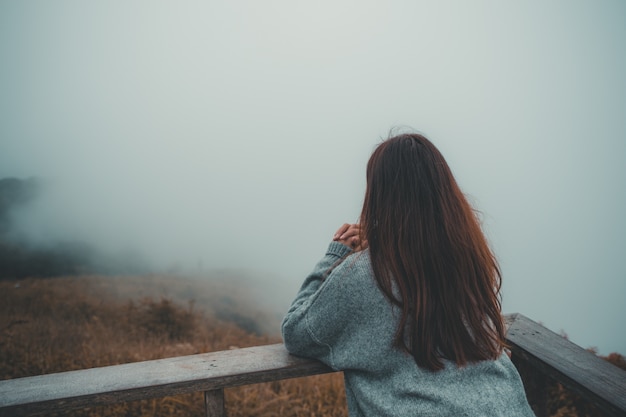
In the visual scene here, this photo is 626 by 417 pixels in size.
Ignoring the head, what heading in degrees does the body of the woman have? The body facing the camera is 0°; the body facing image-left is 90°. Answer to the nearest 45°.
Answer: approximately 135°

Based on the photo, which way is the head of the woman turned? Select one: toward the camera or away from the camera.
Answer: away from the camera
